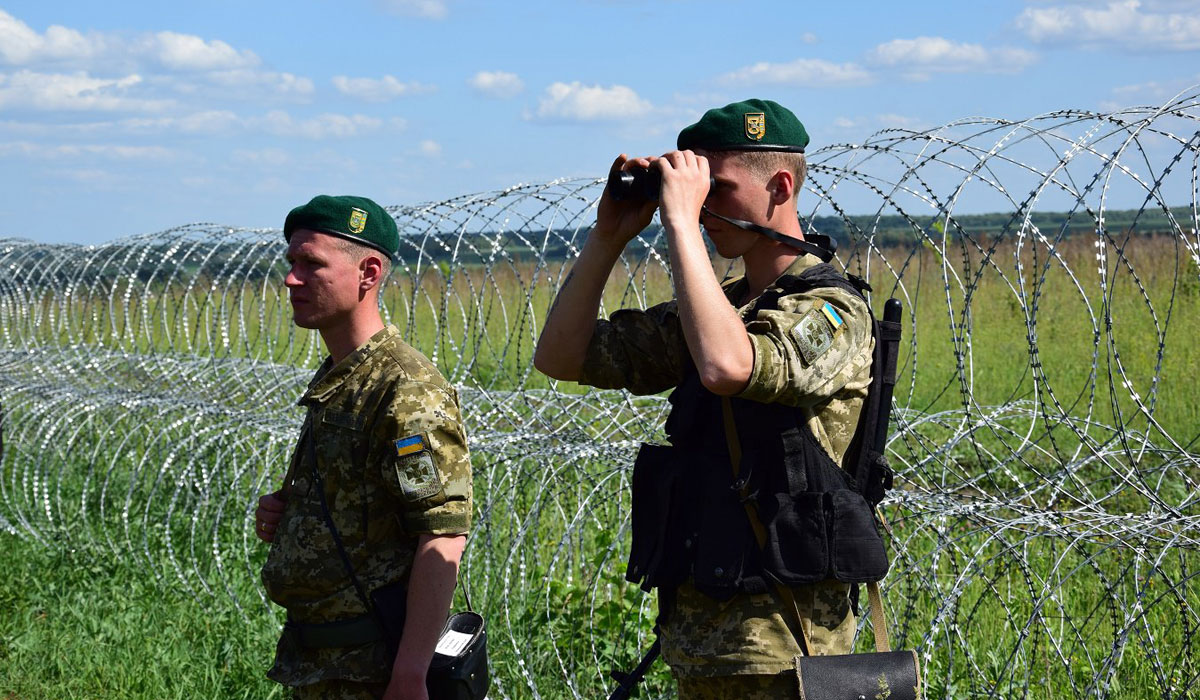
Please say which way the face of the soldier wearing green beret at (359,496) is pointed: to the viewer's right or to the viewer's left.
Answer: to the viewer's left

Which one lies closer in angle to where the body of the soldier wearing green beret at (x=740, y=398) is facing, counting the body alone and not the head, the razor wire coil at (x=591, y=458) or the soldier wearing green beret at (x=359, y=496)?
the soldier wearing green beret

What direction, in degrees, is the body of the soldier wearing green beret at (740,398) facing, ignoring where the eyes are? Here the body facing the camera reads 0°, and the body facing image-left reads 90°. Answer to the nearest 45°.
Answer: approximately 45°

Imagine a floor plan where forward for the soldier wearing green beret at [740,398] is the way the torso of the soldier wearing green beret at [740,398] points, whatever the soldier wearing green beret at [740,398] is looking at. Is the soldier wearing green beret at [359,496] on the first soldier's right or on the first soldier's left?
on the first soldier's right
